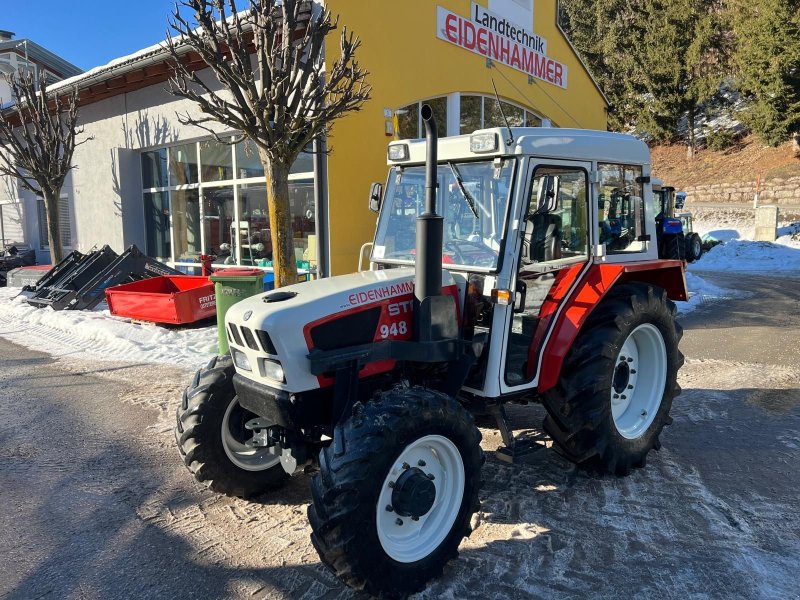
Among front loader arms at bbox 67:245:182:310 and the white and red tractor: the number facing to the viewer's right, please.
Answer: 0

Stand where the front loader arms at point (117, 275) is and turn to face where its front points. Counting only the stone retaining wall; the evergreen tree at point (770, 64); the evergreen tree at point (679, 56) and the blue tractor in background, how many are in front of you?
0

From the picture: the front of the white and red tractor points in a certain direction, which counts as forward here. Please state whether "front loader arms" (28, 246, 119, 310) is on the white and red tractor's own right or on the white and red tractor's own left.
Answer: on the white and red tractor's own right

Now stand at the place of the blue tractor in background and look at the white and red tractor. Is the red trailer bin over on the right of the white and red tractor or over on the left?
right

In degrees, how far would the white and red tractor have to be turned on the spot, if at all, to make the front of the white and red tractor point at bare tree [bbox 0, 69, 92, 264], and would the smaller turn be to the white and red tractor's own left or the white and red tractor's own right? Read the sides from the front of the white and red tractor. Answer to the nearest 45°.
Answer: approximately 90° to the white and red tractor's own right

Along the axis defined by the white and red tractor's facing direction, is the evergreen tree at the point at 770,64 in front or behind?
behind

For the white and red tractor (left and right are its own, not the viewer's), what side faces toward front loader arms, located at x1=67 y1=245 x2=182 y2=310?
right

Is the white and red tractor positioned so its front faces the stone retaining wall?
no

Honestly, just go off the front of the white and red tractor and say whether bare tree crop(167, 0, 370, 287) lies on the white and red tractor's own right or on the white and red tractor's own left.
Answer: on the white and red tractor's own right

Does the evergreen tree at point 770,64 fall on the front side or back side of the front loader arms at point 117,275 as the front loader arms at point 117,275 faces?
on the back side

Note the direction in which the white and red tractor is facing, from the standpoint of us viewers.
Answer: facing the viewer and to the left of the viewer

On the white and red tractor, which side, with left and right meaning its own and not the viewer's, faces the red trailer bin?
right

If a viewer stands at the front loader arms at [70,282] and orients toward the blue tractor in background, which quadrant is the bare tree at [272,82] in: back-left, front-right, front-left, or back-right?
front-right

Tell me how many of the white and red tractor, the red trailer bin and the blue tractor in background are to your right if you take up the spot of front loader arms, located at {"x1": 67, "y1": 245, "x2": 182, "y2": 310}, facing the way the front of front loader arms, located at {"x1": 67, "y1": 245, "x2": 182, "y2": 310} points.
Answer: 0
